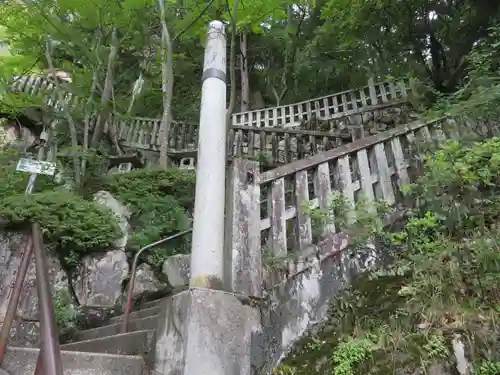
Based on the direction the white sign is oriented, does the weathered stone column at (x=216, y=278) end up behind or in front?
in front

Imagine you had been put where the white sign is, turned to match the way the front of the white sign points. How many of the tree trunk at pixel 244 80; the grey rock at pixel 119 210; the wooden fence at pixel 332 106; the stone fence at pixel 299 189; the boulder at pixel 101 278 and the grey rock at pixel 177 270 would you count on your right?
0

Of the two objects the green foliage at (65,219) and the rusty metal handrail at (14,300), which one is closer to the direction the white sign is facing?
the rusty metal handrail

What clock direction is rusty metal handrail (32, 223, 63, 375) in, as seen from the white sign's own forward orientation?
The rusty metal handrail is roughly at 12 o'clock from the white sign.

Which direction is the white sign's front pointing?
toward the camera

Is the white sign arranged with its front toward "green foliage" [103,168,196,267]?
no

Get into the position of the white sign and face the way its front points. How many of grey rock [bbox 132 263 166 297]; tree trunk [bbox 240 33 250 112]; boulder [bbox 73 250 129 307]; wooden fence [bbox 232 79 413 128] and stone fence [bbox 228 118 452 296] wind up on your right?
0

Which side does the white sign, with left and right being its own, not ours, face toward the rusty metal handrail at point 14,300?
front

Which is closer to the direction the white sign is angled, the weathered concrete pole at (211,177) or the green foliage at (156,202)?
the weathered concrete pole

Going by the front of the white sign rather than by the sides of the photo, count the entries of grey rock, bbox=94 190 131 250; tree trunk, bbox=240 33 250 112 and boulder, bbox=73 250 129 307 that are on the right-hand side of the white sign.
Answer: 0

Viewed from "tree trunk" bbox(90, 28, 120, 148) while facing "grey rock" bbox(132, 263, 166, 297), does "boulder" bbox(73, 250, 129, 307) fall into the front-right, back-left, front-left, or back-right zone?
front-right
